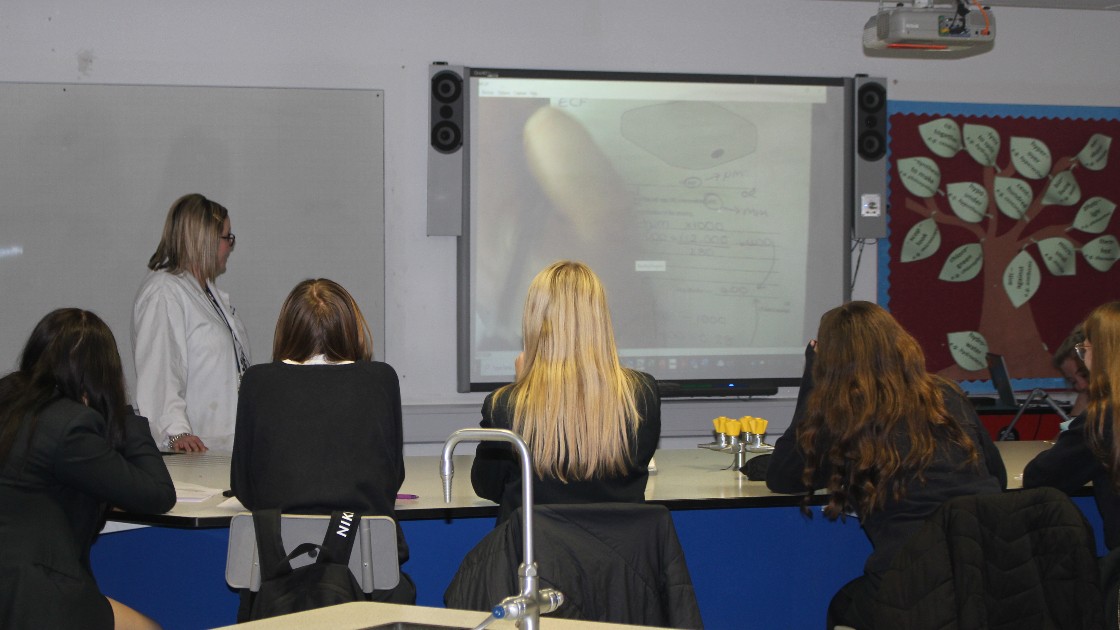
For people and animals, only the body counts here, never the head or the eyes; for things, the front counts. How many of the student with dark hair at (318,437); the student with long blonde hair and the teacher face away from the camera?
2

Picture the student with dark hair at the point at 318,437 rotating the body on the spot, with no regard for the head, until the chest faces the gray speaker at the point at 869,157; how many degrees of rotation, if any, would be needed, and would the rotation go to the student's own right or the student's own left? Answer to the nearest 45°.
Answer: approximately 45° to the student's own right

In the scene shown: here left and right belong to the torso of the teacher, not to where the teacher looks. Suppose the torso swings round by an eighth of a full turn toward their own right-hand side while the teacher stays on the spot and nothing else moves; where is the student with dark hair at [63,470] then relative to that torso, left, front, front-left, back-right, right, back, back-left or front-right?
front-right

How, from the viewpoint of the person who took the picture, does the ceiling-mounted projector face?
facing away from the viewer and to the left of the viewer

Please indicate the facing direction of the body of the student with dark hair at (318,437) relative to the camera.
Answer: away from the camera

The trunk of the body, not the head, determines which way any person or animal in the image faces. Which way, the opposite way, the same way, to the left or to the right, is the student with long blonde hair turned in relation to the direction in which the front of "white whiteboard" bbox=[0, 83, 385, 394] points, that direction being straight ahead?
the opposite way

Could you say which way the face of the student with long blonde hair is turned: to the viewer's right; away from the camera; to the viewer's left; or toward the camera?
away from the camera

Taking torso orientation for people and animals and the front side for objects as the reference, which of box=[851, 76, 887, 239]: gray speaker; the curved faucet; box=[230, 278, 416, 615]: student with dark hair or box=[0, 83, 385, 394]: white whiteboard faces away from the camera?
the student with dark hair

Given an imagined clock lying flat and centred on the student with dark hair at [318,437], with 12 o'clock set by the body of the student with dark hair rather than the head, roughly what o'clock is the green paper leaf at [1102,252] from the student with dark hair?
The green paper leaf is roughly at 2 o'clock from the student with dark hair.

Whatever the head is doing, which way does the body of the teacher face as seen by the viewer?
to the viewer's right

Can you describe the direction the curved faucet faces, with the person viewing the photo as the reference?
facing to the left of the viewer

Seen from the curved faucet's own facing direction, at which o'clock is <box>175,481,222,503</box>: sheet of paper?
The sheet of paper is roughly at 2 o'clock from the curved faucet.

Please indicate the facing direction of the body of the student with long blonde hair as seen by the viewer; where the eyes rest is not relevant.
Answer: away from the camera

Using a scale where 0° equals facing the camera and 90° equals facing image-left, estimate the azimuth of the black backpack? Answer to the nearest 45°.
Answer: approximately 0°

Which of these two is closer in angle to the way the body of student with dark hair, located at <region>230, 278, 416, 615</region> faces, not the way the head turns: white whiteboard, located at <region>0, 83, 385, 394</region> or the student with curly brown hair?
the white whiteboard

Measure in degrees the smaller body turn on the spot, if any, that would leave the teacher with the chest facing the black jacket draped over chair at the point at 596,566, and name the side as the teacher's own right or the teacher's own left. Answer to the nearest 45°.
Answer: approximately 90° to the teacher's own right
